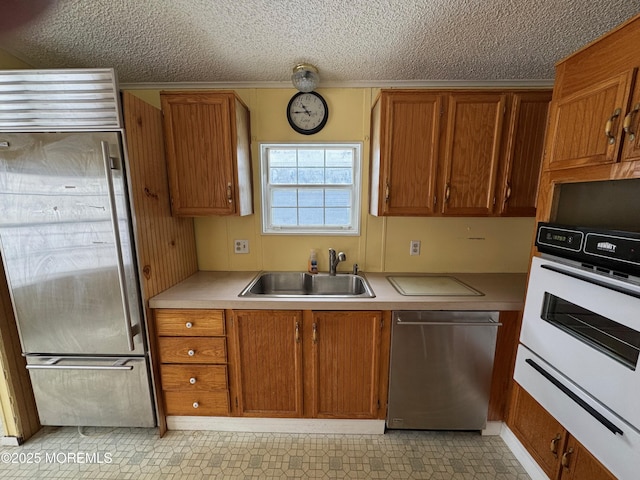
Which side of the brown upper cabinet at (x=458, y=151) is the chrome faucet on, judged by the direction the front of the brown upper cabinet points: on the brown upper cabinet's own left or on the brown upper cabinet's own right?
on the brown upper cabinet's own right

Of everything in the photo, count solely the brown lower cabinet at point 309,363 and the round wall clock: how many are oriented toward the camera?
2

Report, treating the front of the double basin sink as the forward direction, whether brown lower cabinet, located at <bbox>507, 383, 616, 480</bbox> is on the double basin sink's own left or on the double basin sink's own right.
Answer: on the double basin sink's own left

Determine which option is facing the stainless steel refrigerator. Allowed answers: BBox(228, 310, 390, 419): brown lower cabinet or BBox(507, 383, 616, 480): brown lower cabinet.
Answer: BBox(507, 383, 616, 480): brown lower cabinet

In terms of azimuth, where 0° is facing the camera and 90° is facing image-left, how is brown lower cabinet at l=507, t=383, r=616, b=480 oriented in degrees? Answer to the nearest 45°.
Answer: approximately 45°

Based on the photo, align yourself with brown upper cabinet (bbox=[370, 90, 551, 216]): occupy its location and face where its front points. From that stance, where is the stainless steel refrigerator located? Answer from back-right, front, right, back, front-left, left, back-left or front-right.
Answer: front-right
